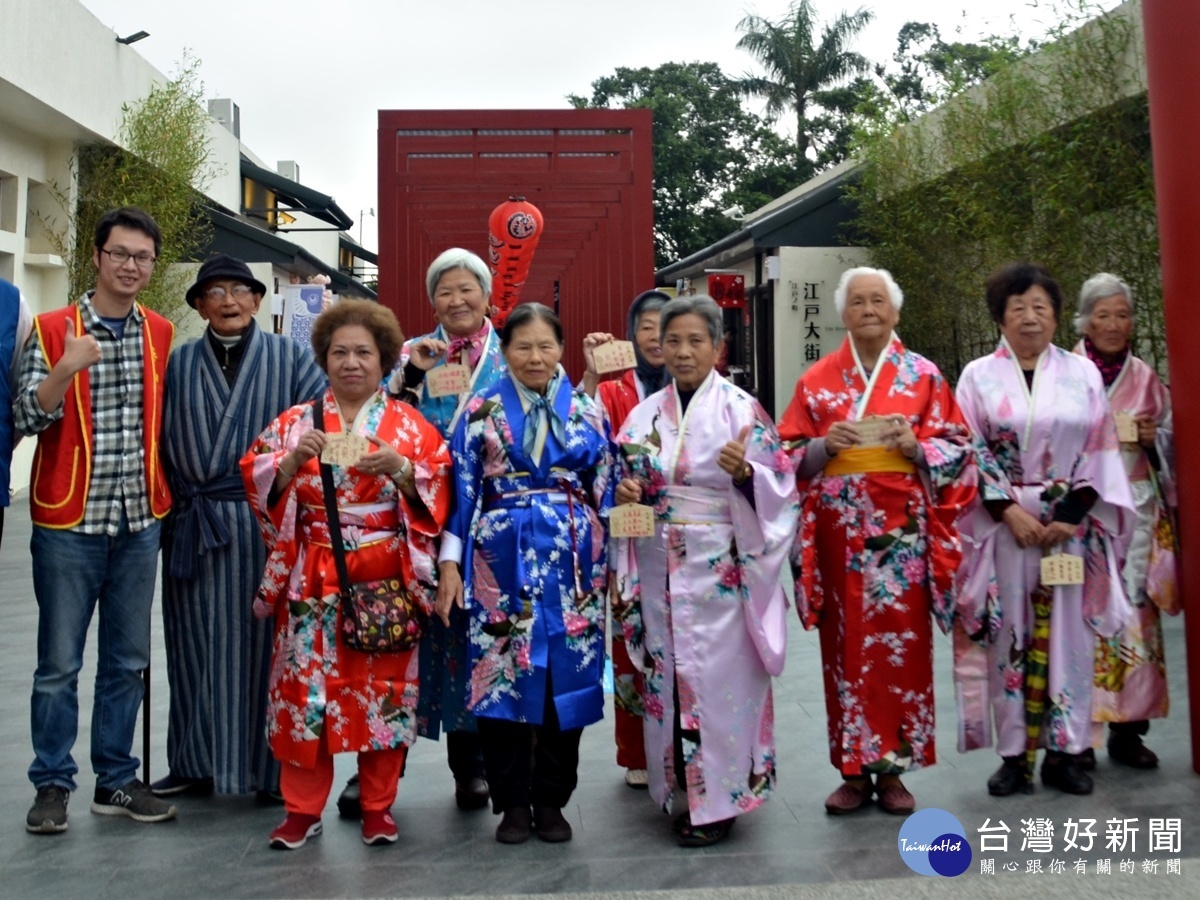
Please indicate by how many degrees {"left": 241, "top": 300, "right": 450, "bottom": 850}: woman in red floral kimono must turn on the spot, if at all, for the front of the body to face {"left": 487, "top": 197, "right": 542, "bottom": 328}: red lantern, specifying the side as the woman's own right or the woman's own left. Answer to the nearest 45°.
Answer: approximately 180°

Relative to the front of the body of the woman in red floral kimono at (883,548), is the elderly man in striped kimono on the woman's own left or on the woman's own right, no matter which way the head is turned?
on the woman's own right

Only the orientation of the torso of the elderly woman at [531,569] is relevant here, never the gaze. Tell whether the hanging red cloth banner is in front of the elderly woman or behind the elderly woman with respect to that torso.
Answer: behind

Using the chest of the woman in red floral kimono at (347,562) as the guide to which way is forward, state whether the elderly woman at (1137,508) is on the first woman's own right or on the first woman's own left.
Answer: on the first woman's own left

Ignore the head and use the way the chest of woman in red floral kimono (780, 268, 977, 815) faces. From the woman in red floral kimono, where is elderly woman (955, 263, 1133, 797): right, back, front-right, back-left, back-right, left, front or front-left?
back-left

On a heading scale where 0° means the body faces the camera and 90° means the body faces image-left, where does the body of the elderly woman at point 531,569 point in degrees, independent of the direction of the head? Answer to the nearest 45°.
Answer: approximately 0°

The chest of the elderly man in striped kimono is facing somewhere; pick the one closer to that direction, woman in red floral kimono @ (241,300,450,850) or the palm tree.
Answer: the woman in red floral kimono

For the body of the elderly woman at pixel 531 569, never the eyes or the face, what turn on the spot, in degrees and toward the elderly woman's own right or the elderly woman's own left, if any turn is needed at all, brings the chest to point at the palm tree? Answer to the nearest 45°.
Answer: approximately 180°
